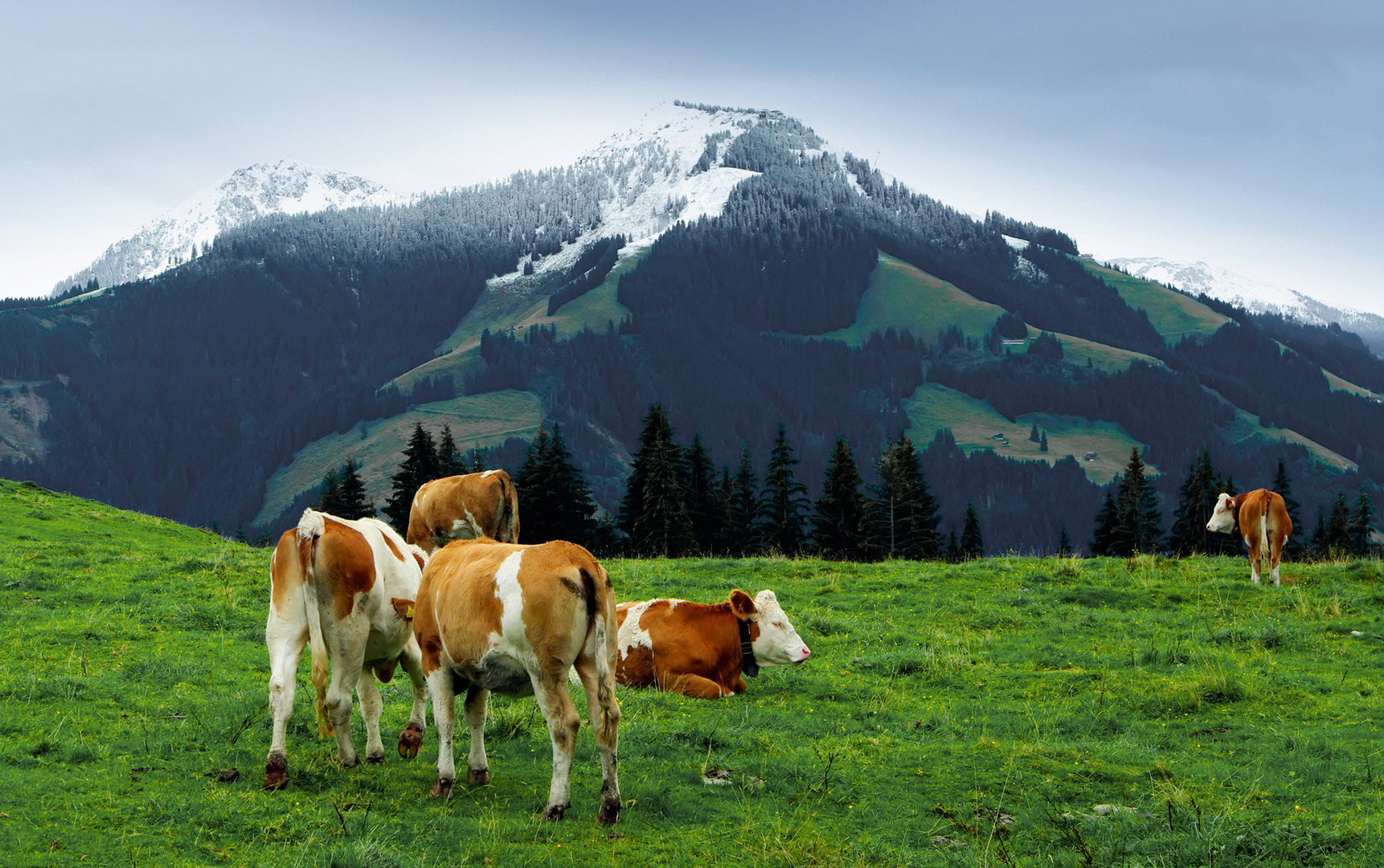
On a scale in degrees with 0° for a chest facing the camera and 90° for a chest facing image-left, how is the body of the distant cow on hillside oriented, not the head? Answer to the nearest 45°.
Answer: approximately 180°

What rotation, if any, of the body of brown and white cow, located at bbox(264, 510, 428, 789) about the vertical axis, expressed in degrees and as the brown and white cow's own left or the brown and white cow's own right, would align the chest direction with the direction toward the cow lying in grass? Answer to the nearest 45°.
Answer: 0° — it already faces it

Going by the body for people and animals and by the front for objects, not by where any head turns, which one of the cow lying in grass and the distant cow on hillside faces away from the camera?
the distant cow on hillside

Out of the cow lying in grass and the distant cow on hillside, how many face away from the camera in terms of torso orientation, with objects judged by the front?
1

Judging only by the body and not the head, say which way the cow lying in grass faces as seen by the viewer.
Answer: to the viewer's right

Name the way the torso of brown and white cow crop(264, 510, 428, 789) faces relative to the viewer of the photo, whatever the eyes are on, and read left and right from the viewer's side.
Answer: facing away from the viewer and to the right of the viewer

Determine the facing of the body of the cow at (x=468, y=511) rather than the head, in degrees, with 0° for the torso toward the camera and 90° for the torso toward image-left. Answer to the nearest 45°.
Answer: approximately 135°
